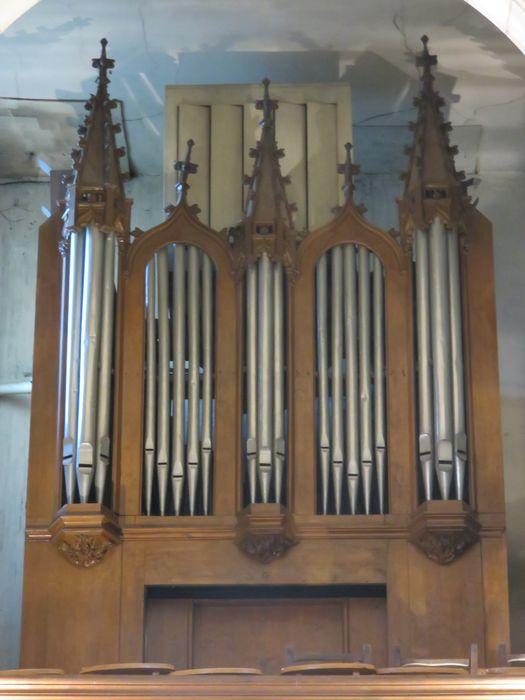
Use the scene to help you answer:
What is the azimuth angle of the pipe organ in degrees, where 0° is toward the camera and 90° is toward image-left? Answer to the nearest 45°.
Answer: approximately 0°
